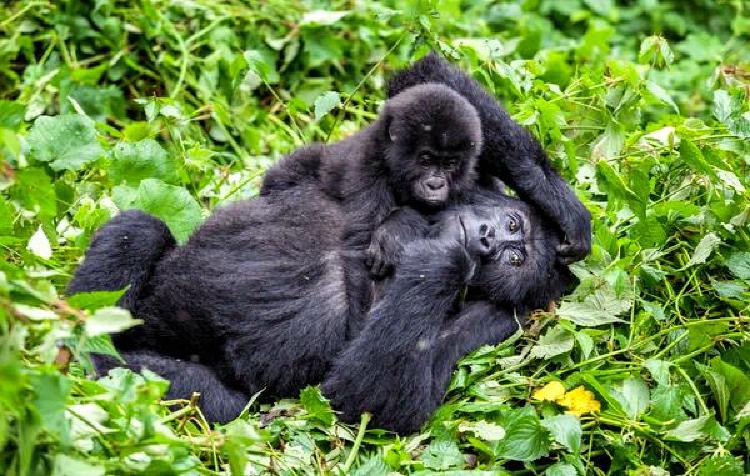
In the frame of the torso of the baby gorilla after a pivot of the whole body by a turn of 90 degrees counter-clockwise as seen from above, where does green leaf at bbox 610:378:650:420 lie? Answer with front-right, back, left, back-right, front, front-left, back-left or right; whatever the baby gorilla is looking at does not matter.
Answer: right

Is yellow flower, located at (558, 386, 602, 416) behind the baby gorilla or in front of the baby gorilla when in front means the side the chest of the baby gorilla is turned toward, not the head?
in front

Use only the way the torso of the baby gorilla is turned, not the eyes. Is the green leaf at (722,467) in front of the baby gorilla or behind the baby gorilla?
in front

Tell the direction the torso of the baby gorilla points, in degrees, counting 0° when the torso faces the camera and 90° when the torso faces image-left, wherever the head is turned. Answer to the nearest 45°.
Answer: approximately 315°

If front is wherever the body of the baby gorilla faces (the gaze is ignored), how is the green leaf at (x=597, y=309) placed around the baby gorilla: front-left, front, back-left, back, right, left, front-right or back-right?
front

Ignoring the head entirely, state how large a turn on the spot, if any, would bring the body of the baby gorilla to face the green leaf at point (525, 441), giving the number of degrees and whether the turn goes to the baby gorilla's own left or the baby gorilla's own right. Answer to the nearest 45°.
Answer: approximately 45° to the baby gorilla's own right

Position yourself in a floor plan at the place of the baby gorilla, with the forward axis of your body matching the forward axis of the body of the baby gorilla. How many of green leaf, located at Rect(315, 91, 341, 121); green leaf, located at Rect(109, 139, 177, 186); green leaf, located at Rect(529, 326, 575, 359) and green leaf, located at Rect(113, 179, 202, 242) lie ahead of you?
1

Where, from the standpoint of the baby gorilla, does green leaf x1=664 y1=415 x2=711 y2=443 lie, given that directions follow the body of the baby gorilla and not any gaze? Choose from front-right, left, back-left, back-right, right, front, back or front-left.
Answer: front

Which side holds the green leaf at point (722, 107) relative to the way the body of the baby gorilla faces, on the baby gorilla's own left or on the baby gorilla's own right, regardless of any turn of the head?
on the baby gorilla's own left

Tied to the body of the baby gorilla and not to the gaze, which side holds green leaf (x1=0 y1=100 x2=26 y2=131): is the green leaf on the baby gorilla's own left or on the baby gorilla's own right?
on the baby gorilla's own right

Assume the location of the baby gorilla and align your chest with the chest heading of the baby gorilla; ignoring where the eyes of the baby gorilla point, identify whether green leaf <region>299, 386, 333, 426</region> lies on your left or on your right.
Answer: on your right

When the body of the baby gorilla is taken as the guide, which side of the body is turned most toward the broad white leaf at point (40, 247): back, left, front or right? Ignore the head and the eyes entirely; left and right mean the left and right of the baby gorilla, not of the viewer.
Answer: right

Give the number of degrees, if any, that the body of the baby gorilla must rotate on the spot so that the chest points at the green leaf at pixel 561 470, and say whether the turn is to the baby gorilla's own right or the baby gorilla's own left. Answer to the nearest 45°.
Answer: approximately 45° to the baby gorilla's own right

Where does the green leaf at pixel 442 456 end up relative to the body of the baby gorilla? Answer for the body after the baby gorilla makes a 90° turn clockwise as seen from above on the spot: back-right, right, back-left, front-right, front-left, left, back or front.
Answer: front-left

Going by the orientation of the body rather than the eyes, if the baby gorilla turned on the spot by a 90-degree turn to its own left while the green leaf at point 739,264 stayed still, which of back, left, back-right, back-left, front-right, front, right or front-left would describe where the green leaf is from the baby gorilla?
front-right

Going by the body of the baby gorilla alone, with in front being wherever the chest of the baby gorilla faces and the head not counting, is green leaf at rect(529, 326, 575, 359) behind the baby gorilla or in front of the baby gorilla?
in front

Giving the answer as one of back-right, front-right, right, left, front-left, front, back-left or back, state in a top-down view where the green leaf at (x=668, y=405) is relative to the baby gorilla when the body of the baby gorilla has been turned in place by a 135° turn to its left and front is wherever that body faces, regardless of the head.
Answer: back-right
